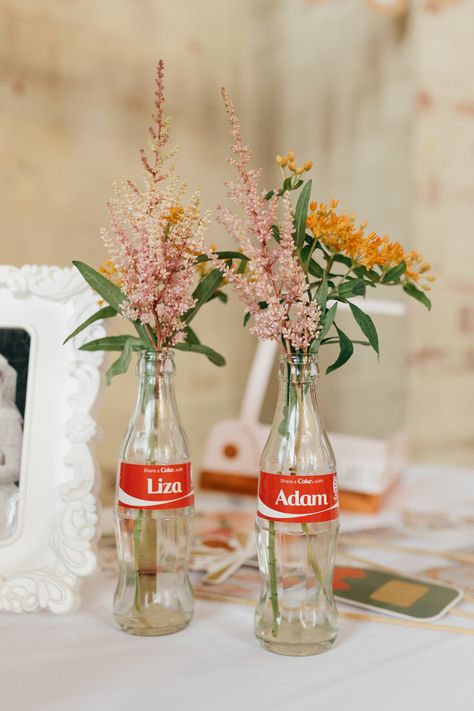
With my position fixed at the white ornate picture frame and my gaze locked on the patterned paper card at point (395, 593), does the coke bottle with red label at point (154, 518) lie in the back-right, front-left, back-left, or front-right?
front-right

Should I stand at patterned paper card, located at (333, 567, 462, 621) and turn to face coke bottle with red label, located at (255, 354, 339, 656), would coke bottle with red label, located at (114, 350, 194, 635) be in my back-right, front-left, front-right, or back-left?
front-right

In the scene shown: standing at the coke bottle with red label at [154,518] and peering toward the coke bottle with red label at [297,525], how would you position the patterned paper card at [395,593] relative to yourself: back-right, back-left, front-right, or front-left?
front-left

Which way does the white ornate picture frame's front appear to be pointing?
toward the camera
